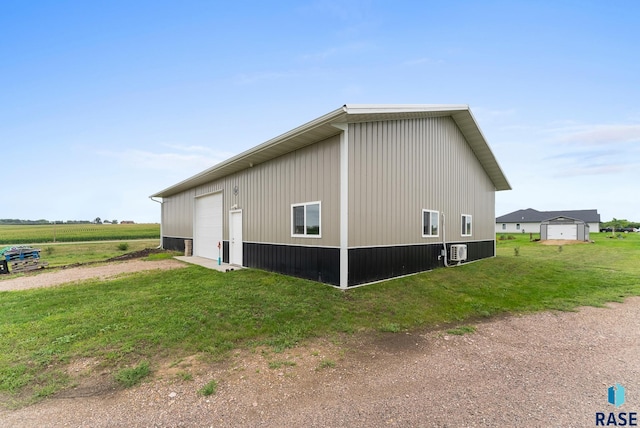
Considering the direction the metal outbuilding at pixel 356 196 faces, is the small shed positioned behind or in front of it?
behind

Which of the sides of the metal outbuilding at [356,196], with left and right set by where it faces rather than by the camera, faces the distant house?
back

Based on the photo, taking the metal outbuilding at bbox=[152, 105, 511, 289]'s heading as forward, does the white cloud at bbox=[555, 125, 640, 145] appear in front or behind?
behind

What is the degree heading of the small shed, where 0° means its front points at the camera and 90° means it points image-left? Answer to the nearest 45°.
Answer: approximately 0°
